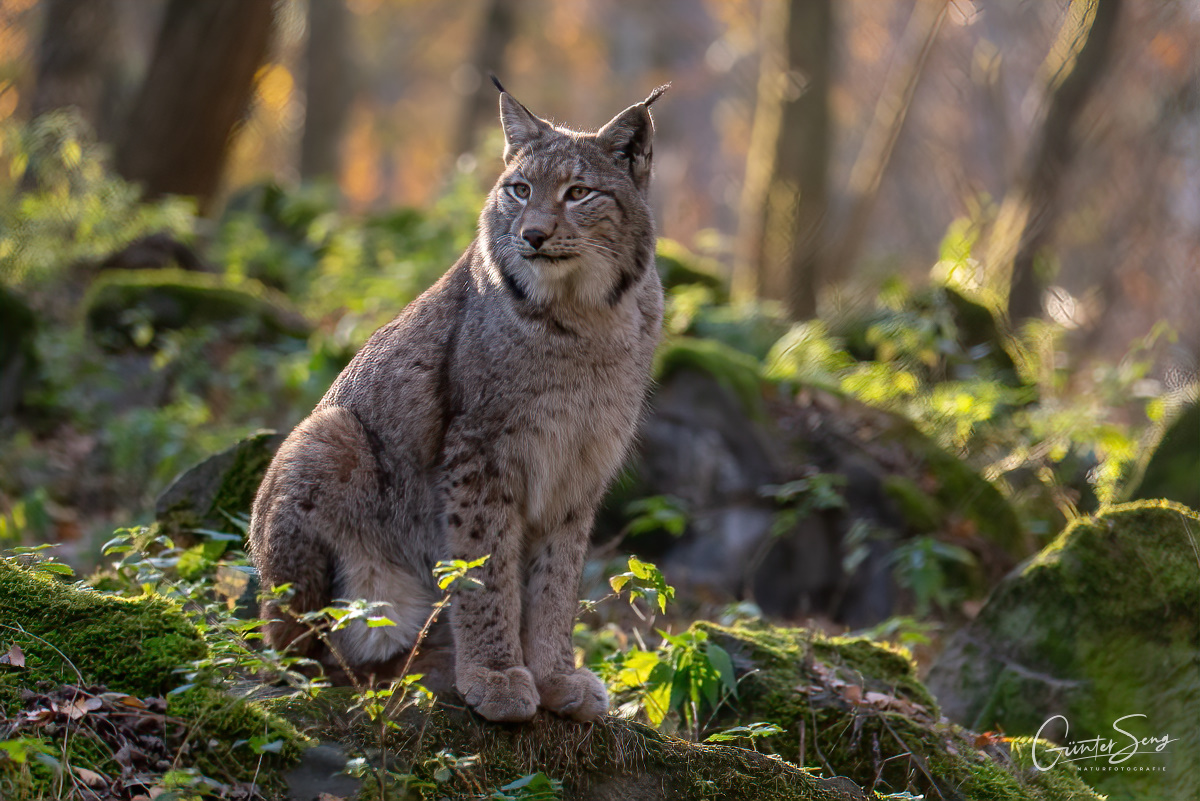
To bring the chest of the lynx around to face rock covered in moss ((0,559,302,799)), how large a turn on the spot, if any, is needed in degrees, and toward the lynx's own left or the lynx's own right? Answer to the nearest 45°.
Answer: approximately 90° to the lynx's own right

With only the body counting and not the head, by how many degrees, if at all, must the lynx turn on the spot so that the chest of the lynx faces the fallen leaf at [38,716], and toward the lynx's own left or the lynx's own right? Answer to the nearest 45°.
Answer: approximately 90° to the lynx's own right

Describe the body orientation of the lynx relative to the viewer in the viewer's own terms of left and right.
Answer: facing the viewer and to the right of the viewer

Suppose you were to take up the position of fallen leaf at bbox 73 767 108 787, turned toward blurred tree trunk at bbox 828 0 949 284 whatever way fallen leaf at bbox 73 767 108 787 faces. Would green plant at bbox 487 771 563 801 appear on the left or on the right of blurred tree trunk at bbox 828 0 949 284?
right

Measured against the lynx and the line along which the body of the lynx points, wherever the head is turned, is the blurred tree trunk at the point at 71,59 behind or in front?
behind

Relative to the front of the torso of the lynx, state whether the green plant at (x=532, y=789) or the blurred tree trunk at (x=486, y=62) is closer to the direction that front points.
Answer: the green plant

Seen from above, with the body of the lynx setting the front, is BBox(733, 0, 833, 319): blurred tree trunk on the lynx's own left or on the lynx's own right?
on the lynx's own left

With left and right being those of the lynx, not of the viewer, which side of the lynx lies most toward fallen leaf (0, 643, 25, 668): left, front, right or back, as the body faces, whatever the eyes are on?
right

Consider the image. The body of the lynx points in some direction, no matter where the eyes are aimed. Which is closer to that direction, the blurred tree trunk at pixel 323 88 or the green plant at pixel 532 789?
the green plant

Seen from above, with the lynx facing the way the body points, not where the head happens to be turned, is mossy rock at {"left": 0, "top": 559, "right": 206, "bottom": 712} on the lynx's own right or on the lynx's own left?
on the lynx's own right

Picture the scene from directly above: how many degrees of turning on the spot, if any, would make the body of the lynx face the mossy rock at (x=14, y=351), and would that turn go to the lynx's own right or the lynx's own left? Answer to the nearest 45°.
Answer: approximately 180°

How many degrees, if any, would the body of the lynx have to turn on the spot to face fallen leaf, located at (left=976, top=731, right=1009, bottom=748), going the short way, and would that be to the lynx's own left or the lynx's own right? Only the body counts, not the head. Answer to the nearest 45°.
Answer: approximately 45° to the lynx's own left

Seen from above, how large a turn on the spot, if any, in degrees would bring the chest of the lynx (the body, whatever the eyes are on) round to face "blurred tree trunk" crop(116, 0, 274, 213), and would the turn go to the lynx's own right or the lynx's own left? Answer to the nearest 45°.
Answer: approximately 135° to the lynx's own left
